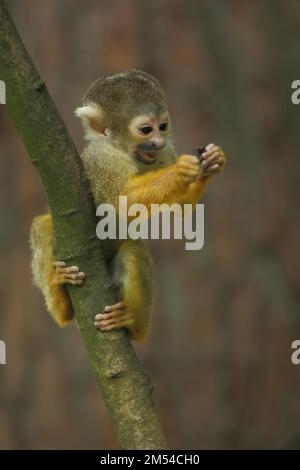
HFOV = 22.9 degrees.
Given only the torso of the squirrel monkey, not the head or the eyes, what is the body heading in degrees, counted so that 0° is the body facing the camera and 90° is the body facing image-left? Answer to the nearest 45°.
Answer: approximately 315°
